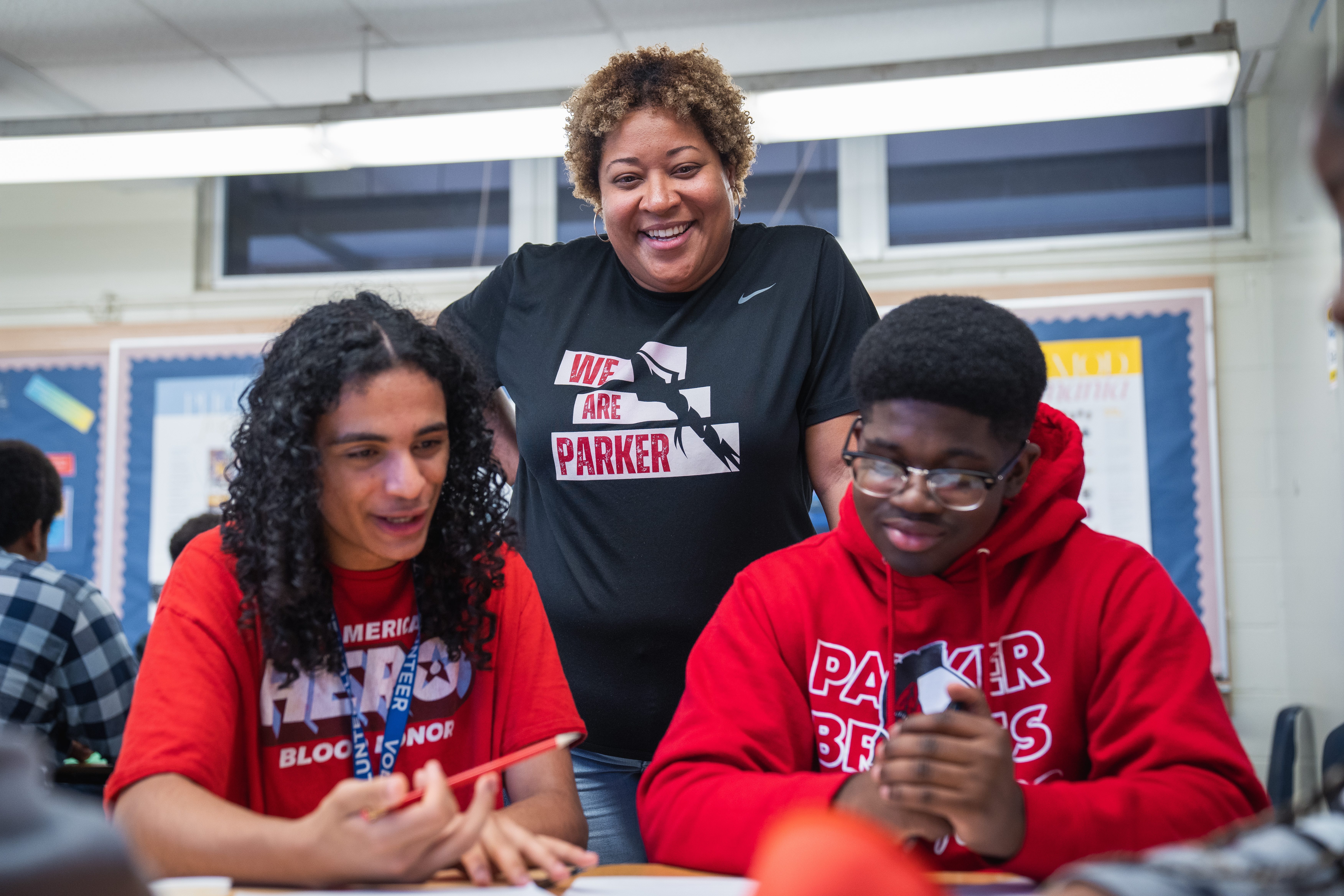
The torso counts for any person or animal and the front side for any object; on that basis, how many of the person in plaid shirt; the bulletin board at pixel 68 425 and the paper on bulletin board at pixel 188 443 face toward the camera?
2

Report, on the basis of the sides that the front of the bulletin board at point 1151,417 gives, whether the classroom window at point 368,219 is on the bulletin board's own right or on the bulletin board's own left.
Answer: on the bulletin board's own right

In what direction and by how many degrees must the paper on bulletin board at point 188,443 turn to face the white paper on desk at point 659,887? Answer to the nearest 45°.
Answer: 0° — it already faces it

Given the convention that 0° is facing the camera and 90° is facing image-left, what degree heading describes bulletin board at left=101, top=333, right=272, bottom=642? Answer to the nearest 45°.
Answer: approximately 0°

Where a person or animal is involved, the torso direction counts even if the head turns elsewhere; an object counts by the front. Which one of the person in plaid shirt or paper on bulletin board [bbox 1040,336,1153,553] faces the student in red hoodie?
the paper on bulletin board

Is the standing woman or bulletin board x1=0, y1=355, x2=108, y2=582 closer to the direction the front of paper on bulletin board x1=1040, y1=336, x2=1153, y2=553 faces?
the standing woman

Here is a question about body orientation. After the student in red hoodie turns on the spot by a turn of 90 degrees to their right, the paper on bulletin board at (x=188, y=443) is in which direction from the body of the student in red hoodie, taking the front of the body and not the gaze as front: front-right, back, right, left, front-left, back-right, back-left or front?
front-right

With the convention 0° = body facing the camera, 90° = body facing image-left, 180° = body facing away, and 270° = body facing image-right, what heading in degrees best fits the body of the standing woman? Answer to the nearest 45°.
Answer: approximately 0°

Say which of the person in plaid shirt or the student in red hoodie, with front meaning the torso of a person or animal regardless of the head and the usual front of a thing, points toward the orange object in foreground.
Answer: the student in red hoodie
